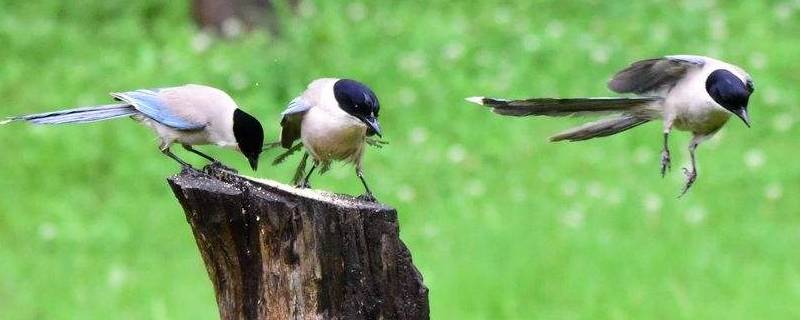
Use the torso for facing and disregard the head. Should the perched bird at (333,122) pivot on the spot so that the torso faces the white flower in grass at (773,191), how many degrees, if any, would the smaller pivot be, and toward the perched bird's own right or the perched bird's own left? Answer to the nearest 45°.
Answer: approximately 90° to the perched bird's own left

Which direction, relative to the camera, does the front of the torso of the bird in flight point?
to the viewer's right

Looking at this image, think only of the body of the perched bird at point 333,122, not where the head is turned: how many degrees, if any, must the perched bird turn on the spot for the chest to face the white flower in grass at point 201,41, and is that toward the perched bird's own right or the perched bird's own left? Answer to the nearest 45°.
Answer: approximately 135° to the perched bird's own left

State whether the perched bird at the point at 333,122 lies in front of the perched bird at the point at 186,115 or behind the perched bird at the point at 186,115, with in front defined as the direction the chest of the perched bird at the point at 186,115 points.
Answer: in front

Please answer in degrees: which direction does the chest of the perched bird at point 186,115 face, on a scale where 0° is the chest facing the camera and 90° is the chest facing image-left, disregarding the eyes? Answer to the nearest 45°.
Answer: approximately 270°

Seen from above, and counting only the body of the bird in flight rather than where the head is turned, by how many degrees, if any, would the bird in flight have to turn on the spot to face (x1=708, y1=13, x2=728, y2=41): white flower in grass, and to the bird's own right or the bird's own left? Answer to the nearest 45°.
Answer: approximately 90° to the bird's own left

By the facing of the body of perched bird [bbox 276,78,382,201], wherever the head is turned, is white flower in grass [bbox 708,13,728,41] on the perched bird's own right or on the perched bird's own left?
on the perched bird's own left

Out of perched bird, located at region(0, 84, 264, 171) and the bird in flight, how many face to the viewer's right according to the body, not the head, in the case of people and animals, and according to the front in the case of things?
2
